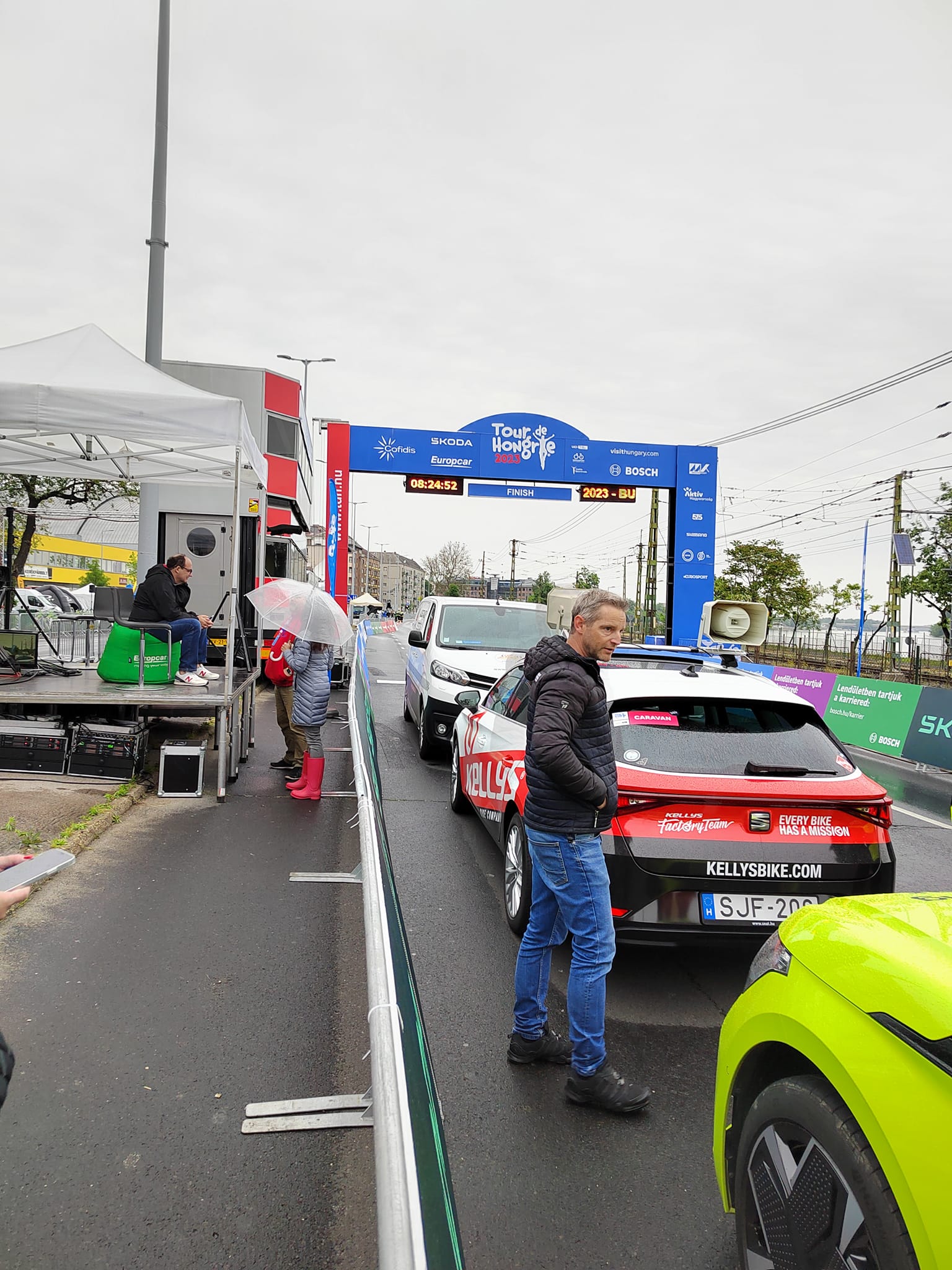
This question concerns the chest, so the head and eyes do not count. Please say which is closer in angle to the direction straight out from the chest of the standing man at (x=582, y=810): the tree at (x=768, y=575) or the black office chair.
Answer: the tree

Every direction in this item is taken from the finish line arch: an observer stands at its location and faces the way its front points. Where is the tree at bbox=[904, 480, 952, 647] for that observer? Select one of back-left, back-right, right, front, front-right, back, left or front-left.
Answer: back-left

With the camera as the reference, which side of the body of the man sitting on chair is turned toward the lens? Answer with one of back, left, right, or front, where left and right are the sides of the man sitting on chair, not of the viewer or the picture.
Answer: right

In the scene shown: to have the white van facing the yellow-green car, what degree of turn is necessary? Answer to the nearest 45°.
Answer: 0° — it already faces it

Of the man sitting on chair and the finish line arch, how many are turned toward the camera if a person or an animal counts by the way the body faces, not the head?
1

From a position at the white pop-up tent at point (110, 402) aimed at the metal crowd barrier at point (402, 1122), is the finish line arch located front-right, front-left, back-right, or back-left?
back-left
